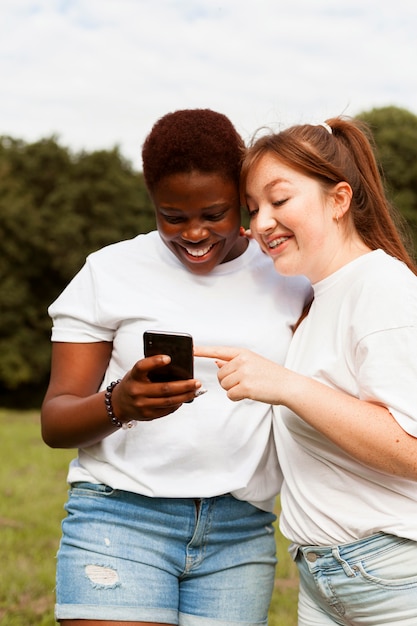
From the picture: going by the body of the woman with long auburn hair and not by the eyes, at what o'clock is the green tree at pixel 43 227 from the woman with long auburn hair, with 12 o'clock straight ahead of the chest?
The green tree is roughly at 4 o'clock from the woman with long auburn hair.

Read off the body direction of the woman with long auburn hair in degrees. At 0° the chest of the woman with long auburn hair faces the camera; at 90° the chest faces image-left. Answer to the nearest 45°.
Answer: approximately 45°

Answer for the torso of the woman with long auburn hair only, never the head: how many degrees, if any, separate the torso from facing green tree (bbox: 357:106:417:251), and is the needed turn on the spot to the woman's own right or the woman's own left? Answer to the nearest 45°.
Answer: approximately 135° to the woman's own right
